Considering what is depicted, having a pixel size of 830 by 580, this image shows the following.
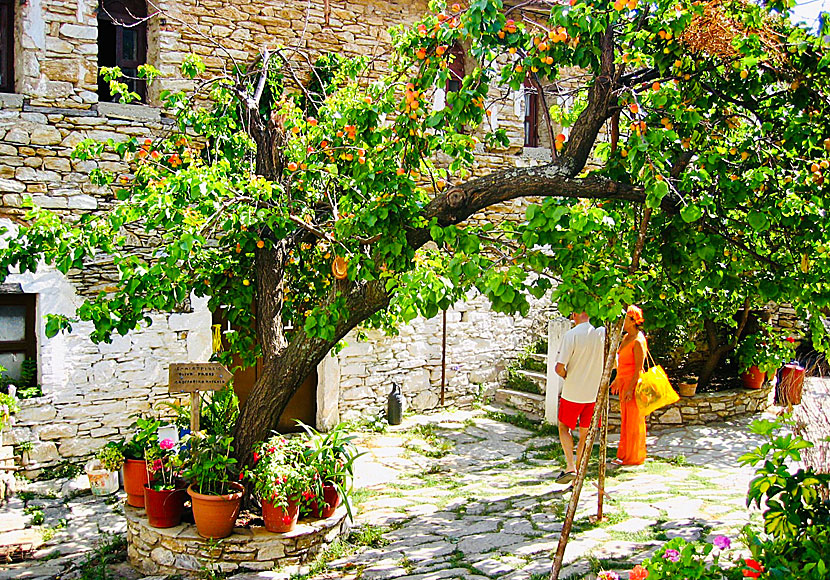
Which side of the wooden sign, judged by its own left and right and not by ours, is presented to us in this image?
front

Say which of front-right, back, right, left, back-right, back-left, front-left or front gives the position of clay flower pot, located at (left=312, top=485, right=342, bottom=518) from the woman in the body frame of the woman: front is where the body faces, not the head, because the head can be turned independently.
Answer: front-left

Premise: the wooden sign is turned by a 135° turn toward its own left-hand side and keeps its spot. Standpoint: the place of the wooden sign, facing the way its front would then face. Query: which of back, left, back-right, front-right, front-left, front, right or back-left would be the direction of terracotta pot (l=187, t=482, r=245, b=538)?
back-right

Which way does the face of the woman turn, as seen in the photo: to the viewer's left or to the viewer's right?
to the viewer's left

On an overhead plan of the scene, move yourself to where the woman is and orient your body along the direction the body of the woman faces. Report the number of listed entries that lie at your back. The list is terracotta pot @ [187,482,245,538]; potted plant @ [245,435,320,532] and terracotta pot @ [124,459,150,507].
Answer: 0

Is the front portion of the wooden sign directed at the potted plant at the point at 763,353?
no

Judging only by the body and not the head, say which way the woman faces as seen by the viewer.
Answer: to the viewer's left

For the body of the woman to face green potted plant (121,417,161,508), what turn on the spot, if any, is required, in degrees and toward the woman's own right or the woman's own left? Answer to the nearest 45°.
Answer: approximately 45° to the woman's own left

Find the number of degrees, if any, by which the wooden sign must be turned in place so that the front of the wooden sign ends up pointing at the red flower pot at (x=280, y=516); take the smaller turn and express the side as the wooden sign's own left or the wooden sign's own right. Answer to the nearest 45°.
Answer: approximately 45° to the wooden sign's own left

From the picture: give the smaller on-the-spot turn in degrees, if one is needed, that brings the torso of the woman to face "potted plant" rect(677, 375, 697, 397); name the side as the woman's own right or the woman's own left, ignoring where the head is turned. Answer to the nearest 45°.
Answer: approximately 90° to the woman's own right

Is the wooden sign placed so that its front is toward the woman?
no

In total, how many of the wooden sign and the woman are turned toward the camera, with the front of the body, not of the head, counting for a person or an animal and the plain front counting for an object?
1

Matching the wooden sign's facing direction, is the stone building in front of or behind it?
behind

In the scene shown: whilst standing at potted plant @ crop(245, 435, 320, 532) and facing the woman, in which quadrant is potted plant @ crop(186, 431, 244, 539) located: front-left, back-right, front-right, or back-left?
back-left

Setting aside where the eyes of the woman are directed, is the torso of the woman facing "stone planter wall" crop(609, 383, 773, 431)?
no

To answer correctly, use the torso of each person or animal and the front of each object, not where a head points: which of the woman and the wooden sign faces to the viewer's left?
the woman
